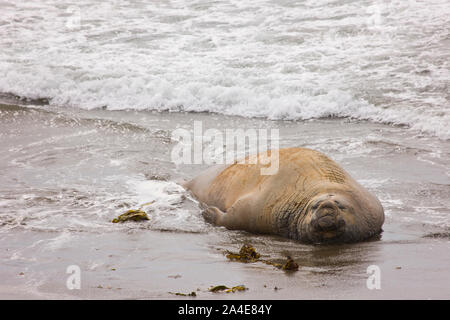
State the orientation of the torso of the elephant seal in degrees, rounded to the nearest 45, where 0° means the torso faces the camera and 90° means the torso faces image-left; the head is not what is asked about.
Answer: approximately 315°

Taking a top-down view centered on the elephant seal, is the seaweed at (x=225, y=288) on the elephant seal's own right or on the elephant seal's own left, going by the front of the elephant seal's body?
on the elephant seal's own right

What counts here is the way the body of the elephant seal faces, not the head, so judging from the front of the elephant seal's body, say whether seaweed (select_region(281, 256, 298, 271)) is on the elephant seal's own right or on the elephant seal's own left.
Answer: on the elephant seal's own right
